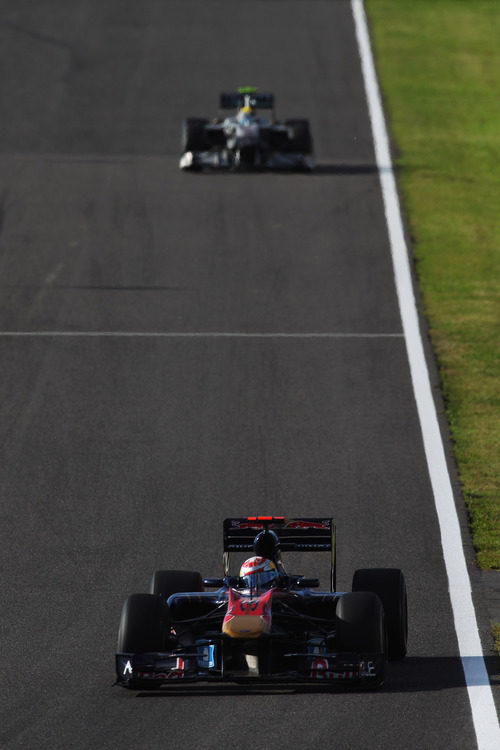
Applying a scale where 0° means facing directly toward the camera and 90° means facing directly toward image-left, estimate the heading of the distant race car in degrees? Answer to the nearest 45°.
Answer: approximately 0°

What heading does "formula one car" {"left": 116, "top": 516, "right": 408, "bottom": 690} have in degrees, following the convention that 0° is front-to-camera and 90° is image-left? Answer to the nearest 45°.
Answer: approximately 0°

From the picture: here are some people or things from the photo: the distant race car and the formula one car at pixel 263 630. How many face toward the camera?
2
